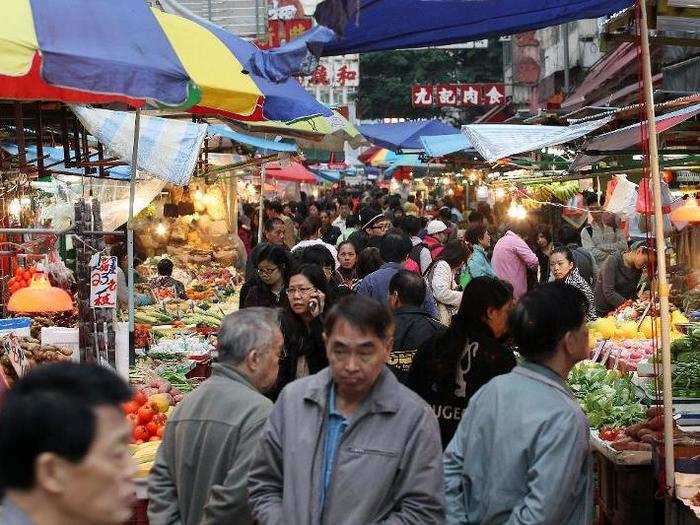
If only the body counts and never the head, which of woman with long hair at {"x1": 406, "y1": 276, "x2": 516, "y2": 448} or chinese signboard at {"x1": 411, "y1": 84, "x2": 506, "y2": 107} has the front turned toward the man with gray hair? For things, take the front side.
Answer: the chinese signboard

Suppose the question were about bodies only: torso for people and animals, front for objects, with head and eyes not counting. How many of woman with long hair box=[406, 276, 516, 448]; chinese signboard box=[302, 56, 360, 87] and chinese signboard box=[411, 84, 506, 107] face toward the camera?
2

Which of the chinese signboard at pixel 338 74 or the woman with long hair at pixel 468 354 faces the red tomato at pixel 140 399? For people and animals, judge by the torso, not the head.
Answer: the chinese signboard

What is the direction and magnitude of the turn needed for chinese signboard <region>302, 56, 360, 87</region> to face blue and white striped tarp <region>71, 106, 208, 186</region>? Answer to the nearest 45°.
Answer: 0° — it already faces it

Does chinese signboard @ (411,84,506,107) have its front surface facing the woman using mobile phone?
yes

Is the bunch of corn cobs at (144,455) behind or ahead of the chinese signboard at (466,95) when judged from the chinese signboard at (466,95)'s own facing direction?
ahead

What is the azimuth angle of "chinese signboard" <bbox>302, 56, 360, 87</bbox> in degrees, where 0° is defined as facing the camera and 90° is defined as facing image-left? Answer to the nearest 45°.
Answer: approximately 0°

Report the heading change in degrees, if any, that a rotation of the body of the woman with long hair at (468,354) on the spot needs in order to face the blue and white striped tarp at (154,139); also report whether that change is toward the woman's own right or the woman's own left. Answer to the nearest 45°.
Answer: approximately 90° to the woman's own left
